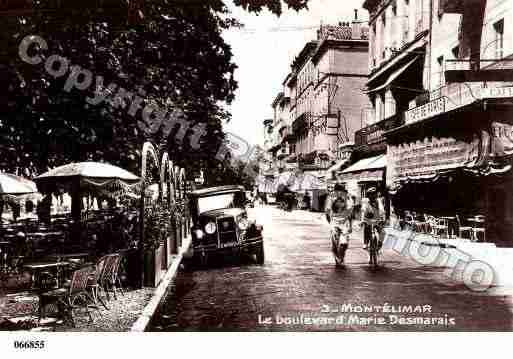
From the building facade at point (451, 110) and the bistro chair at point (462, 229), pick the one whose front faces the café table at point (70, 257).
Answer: the building facade

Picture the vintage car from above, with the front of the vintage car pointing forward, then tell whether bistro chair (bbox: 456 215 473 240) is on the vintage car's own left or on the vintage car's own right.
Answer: on the vintage car's own left

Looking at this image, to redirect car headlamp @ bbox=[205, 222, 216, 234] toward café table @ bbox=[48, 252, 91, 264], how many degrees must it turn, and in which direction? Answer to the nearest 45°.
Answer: approximately 45° to its right

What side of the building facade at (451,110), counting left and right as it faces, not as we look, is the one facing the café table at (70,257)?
front

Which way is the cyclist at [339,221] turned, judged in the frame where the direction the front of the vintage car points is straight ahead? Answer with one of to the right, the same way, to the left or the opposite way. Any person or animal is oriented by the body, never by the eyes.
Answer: the same way

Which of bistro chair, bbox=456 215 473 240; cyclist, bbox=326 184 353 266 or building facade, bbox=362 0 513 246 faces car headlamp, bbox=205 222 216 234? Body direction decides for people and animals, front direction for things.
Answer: the building facade

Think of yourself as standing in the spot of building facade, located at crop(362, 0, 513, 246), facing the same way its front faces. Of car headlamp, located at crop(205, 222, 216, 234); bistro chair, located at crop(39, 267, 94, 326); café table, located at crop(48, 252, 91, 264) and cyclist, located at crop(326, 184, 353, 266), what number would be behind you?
0

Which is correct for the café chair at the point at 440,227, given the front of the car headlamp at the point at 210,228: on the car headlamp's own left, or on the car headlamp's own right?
on the car headlamp's own left

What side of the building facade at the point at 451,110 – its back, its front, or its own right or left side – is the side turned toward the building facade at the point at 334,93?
right

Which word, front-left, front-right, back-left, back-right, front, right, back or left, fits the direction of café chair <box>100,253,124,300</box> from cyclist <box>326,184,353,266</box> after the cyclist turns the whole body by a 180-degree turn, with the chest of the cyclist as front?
back-left

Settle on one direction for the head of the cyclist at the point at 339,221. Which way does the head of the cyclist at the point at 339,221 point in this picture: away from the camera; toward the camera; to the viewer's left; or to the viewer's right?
toward the camera

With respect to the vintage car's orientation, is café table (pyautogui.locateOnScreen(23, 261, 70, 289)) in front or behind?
in front

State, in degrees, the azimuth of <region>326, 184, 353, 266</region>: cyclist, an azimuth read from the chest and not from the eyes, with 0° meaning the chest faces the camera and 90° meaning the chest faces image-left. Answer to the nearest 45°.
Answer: approximately 0°

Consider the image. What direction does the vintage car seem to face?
toward the camera

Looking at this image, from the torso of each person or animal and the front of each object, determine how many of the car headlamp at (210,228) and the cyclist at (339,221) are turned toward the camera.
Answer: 2
